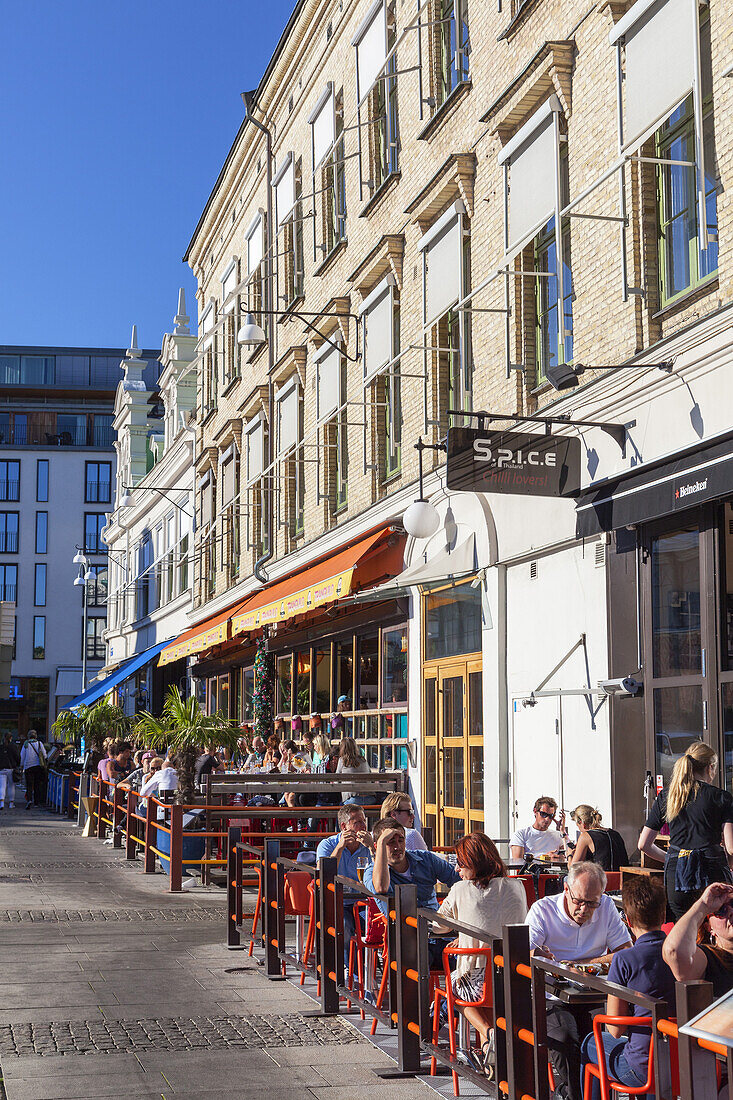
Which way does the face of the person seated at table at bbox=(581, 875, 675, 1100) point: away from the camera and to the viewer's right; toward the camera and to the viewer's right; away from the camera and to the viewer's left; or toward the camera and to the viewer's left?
away from the camera and to the viewer's left

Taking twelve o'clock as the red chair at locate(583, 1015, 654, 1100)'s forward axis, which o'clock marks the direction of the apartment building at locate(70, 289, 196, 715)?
The apartment building is roughly at 1 o'clock from the red chair.

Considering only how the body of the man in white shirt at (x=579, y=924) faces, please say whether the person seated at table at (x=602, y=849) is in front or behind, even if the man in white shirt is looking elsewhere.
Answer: behind

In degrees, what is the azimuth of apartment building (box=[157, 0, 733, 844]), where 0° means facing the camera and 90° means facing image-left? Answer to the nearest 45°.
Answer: approximately 45°

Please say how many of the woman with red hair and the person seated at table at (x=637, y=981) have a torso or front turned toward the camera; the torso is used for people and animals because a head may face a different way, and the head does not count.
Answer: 0

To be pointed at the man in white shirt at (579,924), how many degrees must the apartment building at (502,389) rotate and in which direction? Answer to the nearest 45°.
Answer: approximately 45° to its left

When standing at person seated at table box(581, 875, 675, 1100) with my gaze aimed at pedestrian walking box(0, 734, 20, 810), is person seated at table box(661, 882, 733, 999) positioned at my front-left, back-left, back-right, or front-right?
back-right

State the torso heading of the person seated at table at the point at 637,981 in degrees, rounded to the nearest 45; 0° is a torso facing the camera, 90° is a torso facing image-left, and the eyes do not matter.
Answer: approximately 135°

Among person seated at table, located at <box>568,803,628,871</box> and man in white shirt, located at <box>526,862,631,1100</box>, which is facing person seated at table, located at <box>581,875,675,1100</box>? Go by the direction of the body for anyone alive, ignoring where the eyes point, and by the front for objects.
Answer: the man in white shirt

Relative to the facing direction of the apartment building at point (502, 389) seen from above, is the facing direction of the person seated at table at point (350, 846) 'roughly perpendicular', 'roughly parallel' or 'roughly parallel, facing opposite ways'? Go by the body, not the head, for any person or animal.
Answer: roughly perpendicular

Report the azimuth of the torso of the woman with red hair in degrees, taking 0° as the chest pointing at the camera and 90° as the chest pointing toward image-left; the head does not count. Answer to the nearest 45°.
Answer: approximately 135°

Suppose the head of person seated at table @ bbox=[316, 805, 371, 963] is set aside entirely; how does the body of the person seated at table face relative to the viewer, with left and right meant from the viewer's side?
facing the viewer and to the right of the viewer
